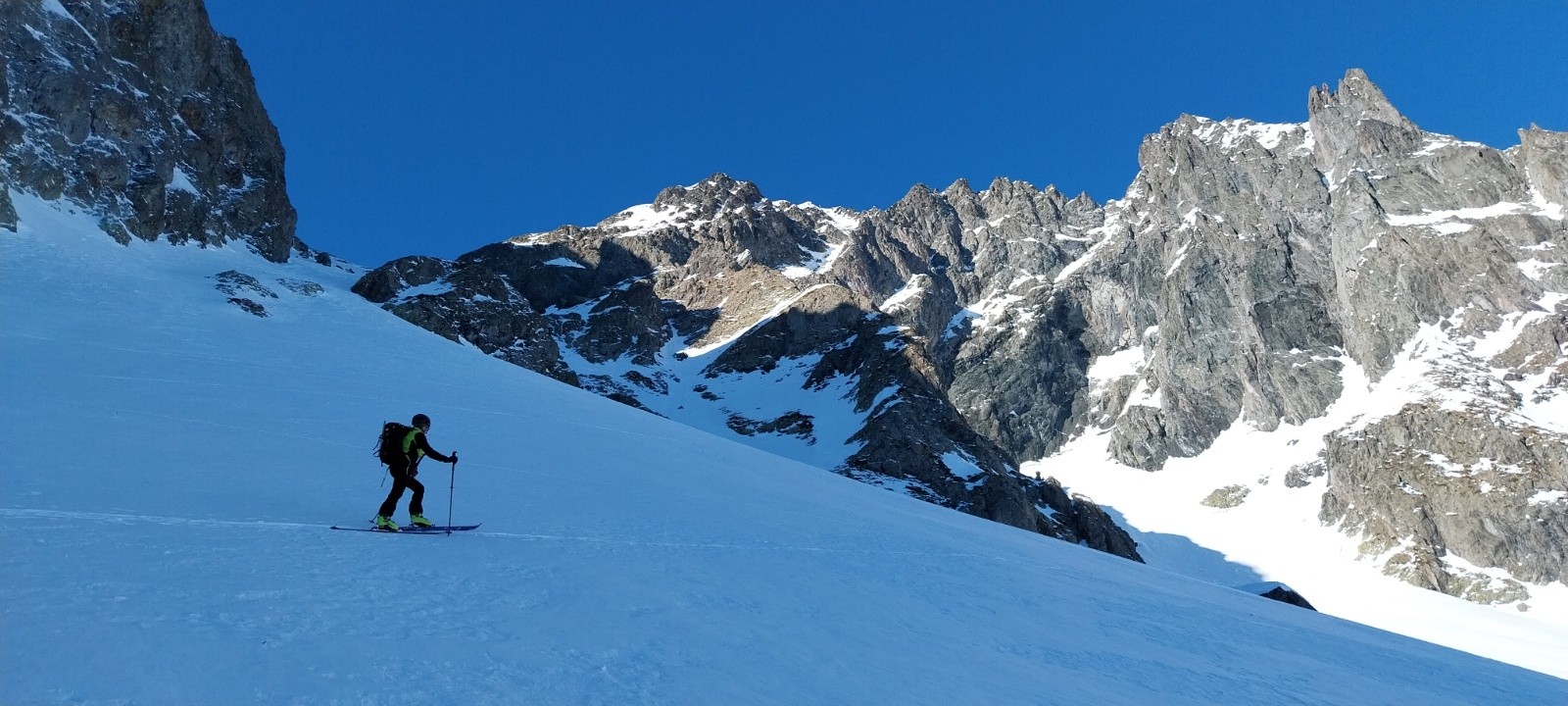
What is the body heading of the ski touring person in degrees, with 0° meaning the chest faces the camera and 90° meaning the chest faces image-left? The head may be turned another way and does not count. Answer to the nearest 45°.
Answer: approximately 270°

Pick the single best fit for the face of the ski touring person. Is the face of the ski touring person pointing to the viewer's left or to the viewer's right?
to the viewer's right
